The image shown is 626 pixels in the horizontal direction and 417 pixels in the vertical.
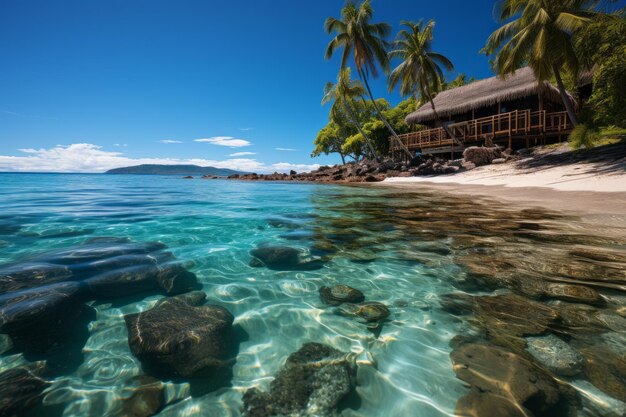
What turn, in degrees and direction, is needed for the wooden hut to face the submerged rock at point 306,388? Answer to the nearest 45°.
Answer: approximately 45° to its left

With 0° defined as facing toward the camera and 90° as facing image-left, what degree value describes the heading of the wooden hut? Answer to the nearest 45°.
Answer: approximately 45°

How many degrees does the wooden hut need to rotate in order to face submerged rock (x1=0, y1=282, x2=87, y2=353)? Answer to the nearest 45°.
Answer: approximately 45° to its left

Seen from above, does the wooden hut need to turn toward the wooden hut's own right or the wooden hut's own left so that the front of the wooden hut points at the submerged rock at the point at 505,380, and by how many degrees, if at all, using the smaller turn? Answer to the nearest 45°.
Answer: approximately 45° to the wooden hut's own left

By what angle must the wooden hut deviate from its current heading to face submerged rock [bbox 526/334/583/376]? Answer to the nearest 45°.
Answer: approximately 45° to its left

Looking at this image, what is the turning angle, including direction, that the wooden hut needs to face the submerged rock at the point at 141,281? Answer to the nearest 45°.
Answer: approximately 45° to its left

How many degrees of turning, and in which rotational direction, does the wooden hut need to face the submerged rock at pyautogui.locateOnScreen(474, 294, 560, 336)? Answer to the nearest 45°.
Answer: approximately 45° to its left
